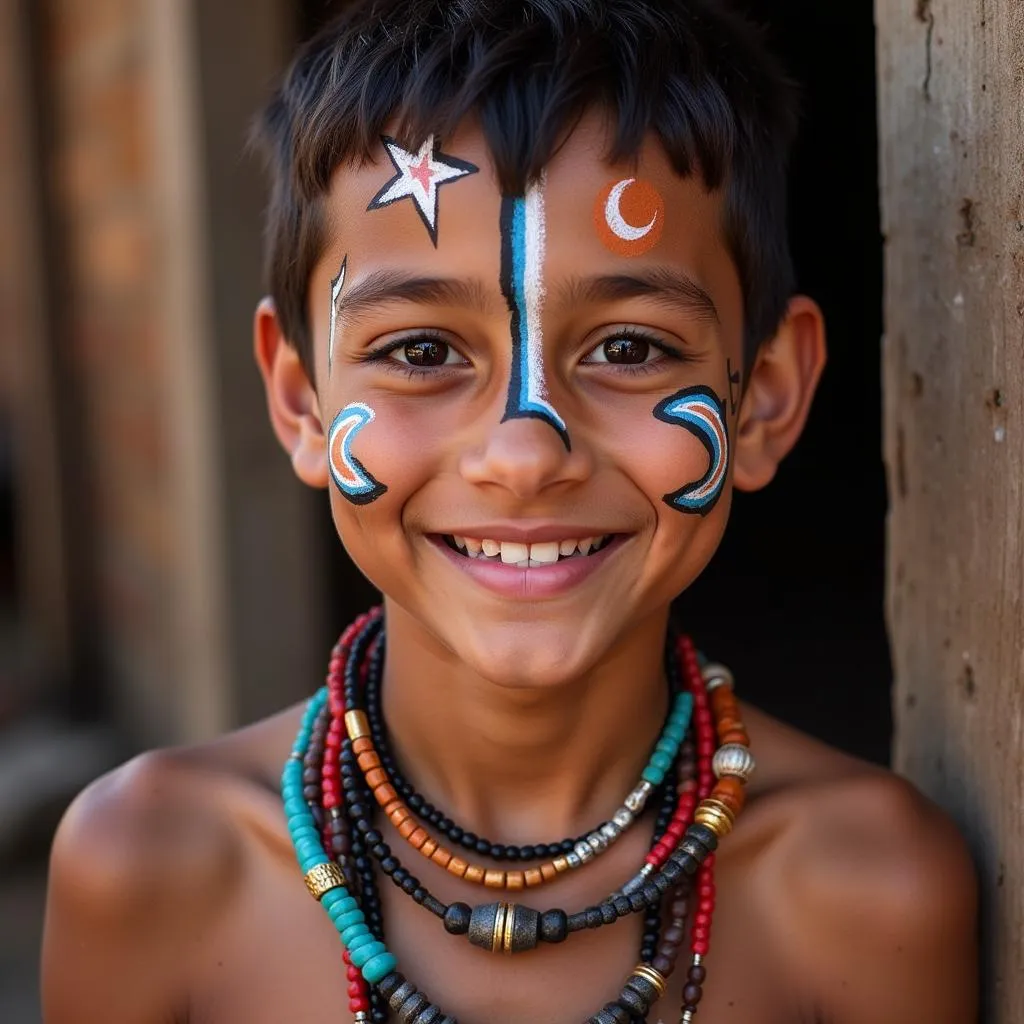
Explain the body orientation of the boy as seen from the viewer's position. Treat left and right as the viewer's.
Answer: facing the viewer
